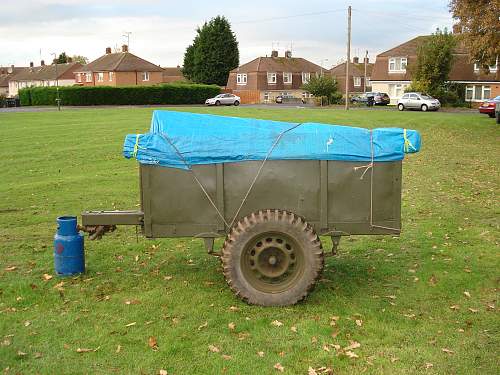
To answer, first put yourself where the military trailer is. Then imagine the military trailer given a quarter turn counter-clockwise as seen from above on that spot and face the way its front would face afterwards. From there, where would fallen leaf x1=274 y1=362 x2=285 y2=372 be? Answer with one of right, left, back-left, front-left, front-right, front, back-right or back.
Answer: front

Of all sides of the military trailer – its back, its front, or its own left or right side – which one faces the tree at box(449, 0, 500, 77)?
right

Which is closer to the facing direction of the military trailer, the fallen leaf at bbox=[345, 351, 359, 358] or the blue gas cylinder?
the blue gas cylinder

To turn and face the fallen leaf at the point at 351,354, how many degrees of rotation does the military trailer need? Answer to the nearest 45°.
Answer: approximately 135° to its left

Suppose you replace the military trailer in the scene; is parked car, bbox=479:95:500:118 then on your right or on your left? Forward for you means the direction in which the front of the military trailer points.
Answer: on your right

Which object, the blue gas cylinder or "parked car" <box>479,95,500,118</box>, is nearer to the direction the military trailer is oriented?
the blue gas cylinder

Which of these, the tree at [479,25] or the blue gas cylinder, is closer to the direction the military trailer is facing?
the blue gas cylinder

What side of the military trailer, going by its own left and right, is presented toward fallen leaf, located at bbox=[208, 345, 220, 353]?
left

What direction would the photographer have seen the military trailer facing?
facing to the left of the viewer

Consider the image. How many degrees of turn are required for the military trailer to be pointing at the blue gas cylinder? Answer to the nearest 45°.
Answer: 0° — it already faces it
